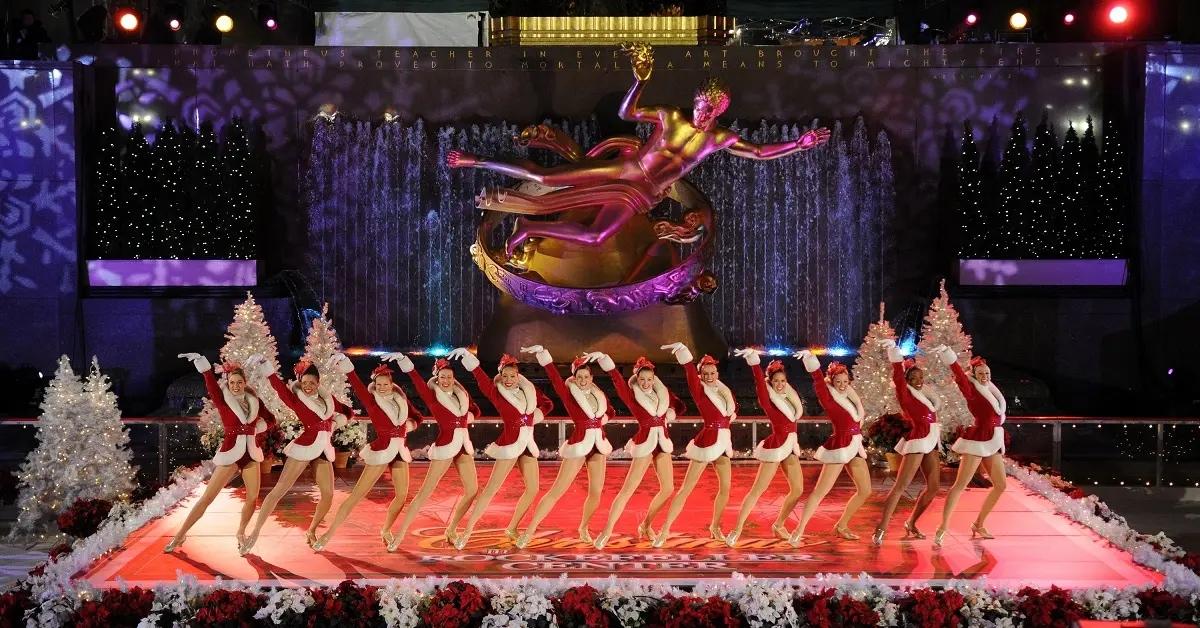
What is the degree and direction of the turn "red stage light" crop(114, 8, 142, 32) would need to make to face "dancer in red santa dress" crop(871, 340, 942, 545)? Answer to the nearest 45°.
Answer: approximately 45° to its left

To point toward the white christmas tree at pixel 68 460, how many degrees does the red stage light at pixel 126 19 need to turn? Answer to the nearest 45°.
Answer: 0° — it already faces it

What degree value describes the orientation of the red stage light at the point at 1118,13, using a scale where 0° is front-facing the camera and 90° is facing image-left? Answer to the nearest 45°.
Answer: approximately 0°

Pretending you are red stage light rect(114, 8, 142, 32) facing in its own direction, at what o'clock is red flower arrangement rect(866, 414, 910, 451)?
The red flower arrangement is roughly at 11 o'clock from the red stage light.

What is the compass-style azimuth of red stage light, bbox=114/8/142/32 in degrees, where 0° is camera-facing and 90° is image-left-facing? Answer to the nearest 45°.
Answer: approximately 0°

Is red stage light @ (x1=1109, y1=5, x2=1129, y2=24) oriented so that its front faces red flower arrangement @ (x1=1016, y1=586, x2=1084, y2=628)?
yes

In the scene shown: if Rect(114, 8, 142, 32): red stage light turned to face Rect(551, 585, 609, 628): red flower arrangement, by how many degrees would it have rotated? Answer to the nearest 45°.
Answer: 0° — it already faces it

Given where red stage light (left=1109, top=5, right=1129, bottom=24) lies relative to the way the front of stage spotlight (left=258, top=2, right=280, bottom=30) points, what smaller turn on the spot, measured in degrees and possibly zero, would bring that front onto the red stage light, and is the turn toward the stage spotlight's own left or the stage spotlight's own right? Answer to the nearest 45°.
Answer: approximately 45° to the stage spotlight's own left

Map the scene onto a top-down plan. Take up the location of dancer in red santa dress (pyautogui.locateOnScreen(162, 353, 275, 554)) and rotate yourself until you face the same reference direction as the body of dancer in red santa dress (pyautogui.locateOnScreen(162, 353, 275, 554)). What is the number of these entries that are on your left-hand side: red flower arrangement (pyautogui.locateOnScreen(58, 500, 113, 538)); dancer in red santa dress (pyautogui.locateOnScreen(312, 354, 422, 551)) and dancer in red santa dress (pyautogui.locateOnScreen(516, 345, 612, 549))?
2
